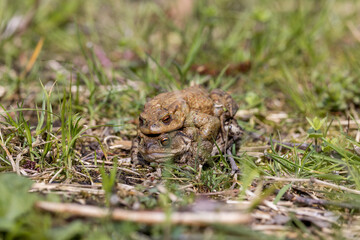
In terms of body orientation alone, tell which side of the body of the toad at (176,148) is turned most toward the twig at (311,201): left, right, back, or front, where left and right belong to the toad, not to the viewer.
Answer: left

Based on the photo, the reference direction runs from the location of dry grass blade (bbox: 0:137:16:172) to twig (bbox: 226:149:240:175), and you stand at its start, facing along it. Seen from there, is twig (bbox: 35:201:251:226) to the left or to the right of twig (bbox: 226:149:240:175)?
right

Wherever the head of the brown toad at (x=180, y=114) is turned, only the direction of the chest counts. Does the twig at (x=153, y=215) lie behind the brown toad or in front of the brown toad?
in front

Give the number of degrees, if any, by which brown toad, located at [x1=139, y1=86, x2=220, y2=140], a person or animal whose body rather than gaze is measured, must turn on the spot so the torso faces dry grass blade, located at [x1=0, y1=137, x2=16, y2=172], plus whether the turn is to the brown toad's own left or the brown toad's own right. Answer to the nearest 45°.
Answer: approximately 45° to the brown toad's own right

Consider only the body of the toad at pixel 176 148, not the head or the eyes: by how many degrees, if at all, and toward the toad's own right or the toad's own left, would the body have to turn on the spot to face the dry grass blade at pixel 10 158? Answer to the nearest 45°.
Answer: approximately 45° to the toad's own right

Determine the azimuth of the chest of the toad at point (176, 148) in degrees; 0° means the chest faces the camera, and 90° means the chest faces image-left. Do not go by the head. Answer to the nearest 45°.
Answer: approximately 45°

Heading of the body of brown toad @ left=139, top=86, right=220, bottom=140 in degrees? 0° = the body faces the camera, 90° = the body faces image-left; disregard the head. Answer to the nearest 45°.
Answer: approximately 45°

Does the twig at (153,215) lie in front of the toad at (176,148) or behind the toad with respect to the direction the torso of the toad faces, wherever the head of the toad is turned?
in front

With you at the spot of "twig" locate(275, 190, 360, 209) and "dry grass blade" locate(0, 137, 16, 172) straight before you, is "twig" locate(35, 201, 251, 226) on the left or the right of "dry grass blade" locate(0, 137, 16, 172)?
left
